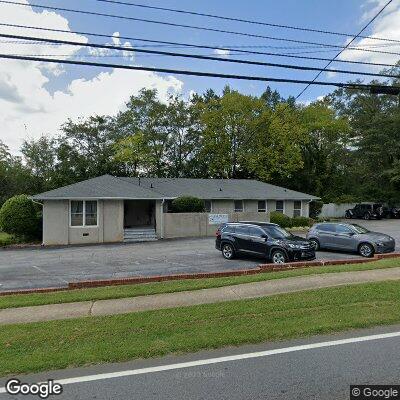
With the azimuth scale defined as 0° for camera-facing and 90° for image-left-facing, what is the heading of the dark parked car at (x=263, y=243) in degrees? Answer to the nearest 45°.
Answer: approximately 315°

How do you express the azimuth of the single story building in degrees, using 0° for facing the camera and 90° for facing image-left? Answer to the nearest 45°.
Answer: approximately 0°

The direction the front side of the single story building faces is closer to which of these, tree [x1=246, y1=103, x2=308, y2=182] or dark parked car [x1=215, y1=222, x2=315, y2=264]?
the dark parked car

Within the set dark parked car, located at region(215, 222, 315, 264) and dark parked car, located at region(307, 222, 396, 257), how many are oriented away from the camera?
0

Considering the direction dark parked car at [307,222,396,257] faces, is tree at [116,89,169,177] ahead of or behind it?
behind

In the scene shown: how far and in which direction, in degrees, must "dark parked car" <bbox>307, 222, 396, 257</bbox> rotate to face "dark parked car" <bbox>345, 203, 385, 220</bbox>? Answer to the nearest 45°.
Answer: approximately 135° to its left

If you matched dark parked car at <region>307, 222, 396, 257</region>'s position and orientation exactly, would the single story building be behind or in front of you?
behind

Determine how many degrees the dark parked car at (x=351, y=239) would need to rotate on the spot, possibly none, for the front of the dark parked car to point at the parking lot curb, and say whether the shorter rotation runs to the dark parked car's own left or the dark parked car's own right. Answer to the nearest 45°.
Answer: approximately 90° to the dark parked car's own right

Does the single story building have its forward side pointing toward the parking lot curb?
yes

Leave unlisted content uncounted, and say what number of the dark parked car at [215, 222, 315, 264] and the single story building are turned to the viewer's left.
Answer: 0

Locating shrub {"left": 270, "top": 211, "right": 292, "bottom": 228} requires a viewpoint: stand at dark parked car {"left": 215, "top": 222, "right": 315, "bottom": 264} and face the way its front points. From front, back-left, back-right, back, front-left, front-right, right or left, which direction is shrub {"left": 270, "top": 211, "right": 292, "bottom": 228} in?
back-left

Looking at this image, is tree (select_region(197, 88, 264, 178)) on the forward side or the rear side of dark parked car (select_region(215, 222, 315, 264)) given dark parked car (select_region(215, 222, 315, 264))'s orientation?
on the rear side
